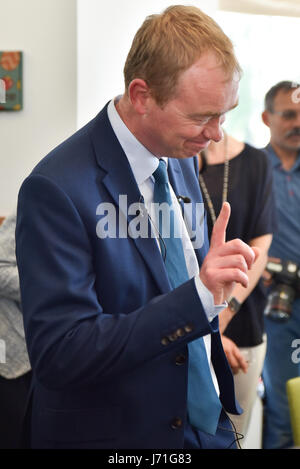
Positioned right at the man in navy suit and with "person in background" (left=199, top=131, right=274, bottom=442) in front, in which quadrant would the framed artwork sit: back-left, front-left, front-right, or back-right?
front-left

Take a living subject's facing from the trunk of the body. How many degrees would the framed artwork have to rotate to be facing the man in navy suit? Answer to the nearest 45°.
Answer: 0° — it already faces them

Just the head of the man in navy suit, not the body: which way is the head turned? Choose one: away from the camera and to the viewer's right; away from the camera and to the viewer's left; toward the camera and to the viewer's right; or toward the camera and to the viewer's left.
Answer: toward the camera and to the viewer's right

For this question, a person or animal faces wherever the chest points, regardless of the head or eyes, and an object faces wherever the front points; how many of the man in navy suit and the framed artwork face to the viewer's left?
0

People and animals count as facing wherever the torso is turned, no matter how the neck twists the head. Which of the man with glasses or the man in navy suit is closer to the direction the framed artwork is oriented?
the man in navy suit

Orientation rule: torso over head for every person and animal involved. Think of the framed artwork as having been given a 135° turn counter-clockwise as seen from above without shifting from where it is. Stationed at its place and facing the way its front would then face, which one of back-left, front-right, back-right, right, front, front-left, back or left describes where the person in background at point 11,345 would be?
back-right

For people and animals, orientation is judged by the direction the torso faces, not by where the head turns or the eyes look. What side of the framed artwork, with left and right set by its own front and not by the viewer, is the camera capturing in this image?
front

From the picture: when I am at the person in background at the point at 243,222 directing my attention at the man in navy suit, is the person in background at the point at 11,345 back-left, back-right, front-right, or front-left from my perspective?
front-right

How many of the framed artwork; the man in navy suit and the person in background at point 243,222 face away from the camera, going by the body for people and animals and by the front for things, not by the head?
0

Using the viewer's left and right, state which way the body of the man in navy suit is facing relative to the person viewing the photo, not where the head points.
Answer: facing the viewer and to the right of the viewer

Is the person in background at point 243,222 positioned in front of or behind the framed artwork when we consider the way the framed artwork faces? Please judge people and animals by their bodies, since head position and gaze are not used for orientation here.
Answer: in front
